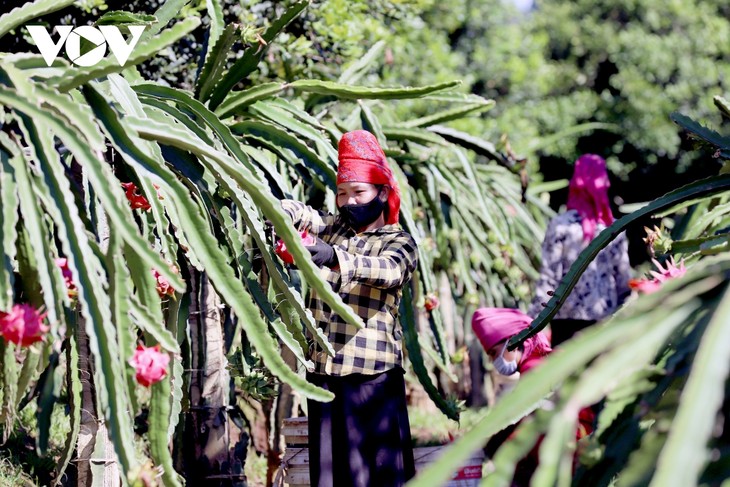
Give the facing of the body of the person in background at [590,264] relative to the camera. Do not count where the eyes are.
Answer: away from the camera

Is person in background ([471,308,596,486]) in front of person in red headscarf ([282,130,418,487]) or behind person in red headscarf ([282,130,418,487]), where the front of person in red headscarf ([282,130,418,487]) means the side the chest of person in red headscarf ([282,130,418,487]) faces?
behind

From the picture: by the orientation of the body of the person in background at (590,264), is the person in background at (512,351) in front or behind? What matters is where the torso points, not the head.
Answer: behind

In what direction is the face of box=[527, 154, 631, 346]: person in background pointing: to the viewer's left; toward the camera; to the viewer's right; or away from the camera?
away from the camera

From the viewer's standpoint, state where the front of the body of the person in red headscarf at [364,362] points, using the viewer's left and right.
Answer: facing the viewer and to the left of the viewer

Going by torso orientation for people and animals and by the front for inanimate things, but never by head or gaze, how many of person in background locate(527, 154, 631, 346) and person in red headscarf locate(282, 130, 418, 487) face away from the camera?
1

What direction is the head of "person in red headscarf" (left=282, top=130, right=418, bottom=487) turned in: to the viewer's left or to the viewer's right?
to the viewer's left

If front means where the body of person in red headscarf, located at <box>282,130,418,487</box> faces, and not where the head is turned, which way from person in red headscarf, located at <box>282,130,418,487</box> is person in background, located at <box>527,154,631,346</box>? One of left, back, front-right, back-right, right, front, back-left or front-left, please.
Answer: back

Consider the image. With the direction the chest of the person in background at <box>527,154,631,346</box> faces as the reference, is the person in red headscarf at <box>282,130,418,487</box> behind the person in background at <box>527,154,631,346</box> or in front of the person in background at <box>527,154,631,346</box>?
behind

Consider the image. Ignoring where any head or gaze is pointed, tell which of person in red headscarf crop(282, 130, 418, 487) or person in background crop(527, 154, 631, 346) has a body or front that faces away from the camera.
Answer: person in background crop(527, 154, 631, 346)
